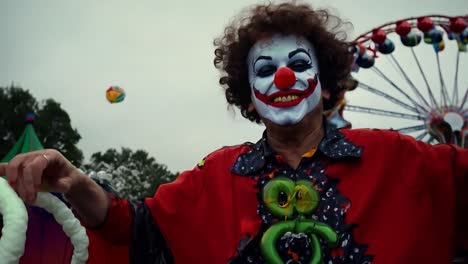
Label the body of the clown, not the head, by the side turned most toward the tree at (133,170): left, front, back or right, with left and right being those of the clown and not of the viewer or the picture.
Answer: back

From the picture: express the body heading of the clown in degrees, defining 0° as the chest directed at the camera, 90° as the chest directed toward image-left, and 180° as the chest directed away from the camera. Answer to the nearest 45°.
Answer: approximately 0°

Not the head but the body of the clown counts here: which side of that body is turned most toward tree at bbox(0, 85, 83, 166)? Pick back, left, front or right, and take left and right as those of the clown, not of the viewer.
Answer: back
